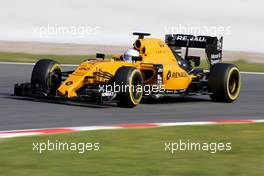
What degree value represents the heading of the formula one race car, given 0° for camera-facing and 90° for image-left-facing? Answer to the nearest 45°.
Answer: approximately 45°
